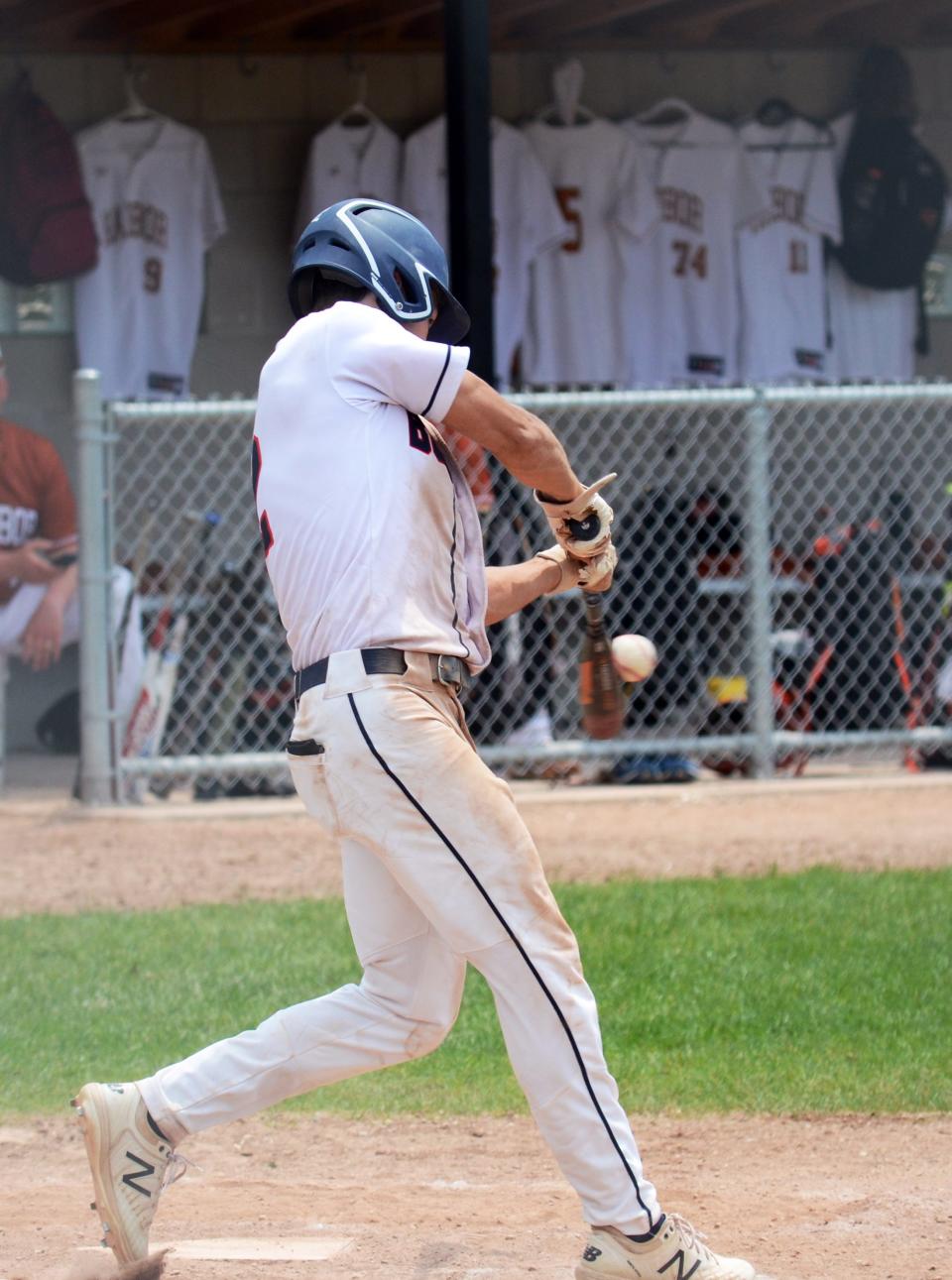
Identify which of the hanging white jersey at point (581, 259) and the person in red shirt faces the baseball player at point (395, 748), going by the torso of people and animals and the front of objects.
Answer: the person in red shirt

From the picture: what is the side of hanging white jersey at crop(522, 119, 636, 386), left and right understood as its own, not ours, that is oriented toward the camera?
back

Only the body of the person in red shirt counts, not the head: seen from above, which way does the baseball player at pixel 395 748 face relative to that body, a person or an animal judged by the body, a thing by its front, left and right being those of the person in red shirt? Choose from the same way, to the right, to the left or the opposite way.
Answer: to the left

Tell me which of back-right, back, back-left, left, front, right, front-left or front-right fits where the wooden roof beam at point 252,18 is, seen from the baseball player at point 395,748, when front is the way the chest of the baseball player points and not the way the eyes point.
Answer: left

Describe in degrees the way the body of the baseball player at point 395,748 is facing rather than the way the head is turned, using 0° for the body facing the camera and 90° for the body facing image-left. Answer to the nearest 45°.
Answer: approximately 270°

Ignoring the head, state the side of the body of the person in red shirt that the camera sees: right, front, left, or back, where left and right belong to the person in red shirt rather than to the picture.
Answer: front

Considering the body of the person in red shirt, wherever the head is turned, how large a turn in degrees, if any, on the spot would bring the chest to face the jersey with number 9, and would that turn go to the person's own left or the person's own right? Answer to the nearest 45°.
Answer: approximately 135° to the person's own left

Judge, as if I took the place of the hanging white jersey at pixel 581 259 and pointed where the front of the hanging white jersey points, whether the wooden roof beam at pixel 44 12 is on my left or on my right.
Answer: on my left
